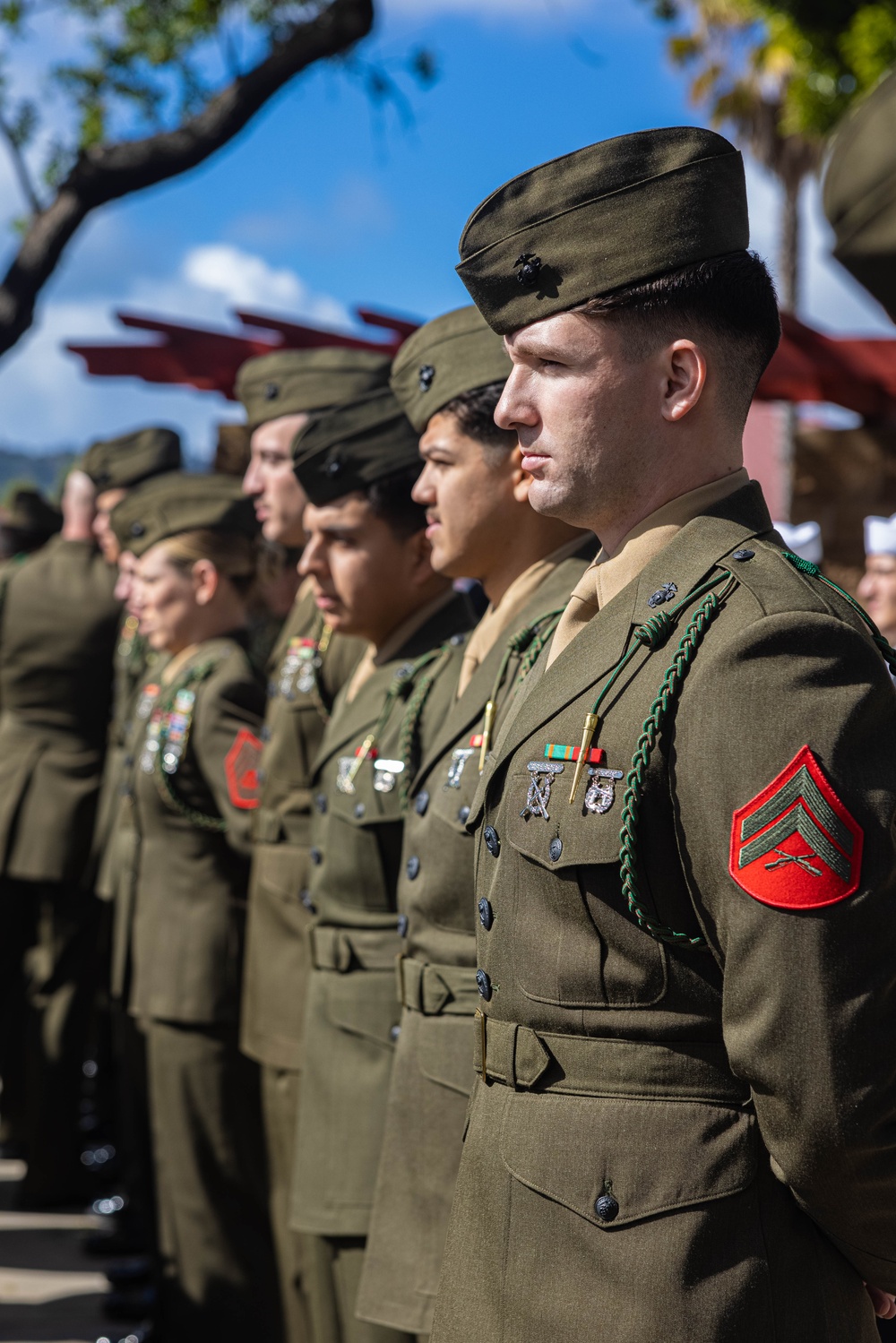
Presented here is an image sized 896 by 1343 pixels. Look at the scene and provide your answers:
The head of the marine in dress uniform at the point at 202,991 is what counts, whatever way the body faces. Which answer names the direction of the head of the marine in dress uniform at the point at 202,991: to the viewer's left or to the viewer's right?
to the viewer's left

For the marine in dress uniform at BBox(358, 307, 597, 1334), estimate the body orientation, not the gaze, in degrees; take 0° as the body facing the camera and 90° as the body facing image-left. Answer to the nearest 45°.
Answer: approximately 45°

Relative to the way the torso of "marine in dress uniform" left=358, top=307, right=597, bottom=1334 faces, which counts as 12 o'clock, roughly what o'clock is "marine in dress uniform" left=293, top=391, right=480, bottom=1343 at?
"marine in dress uniform" left=293, top=391, right=480, bottom=1343 is roughly at 4 o'clock from "marine in dress uniform" left=358, top=307, right=597, bottom=1334.

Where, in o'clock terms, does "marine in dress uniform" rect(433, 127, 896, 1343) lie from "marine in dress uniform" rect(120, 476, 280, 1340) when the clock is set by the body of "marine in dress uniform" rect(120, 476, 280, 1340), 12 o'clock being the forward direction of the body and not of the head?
"marine in dress uniform" rect(433, 127, 896, 1343) is roughly at 10 o'clock from "marine in dress uniform" rect(120, 476, 280, 1340).

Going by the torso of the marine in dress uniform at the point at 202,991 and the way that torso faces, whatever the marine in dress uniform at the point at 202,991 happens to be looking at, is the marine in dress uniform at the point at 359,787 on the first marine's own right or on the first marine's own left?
on the first marine's own left

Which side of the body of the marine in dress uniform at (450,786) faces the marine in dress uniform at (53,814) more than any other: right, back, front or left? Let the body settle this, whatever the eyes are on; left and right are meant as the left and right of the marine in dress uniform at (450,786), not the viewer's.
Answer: right

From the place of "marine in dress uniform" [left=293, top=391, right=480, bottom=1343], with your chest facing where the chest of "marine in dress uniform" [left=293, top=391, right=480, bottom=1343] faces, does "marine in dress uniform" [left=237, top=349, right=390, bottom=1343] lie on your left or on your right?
on your right

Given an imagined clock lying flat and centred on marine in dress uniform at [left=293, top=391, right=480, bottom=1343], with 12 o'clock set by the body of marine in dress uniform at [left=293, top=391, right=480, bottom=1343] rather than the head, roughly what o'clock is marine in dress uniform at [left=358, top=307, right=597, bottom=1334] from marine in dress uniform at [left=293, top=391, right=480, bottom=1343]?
marine in dress uniform at [left=358, top=307, right=597, bottom=1334] is roughly at 10 o'clock from marine in dress uniform at [left=293, top=391, right=480, bottom=1343].
